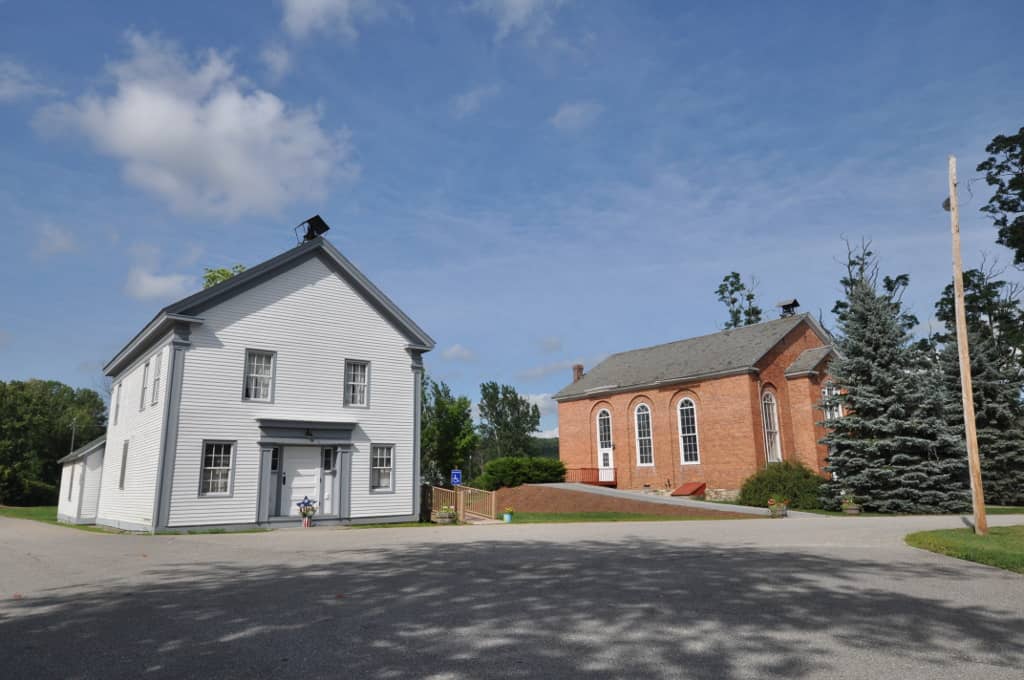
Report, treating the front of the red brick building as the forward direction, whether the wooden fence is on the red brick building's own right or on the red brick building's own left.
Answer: on the red brick building's own right

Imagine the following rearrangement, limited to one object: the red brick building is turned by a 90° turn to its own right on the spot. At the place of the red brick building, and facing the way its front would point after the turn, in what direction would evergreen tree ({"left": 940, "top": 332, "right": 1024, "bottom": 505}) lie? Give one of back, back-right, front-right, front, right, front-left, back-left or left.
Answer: back-left

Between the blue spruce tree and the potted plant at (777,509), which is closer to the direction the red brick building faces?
the blue spruce tree

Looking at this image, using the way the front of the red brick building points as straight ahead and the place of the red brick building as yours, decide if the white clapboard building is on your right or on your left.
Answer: on your right

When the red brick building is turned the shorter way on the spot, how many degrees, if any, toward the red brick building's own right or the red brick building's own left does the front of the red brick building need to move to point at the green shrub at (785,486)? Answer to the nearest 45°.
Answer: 0° — it already faces it

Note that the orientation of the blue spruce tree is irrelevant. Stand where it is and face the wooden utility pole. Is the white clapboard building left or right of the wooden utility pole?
right

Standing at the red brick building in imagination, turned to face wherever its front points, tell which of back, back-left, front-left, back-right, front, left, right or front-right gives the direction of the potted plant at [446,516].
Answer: right

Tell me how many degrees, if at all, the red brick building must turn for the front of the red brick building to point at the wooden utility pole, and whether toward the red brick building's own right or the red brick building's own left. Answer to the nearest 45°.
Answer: approximately 45° to the red brick building's own right

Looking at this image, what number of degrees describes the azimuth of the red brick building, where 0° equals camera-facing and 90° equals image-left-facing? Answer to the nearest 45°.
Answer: approximately 315°

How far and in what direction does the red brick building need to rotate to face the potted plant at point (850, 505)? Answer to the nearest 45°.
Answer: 0° — it already faces it

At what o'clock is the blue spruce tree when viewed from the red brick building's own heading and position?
The blue spruce tree is roughly at 12 o'clock from the red brick building.
